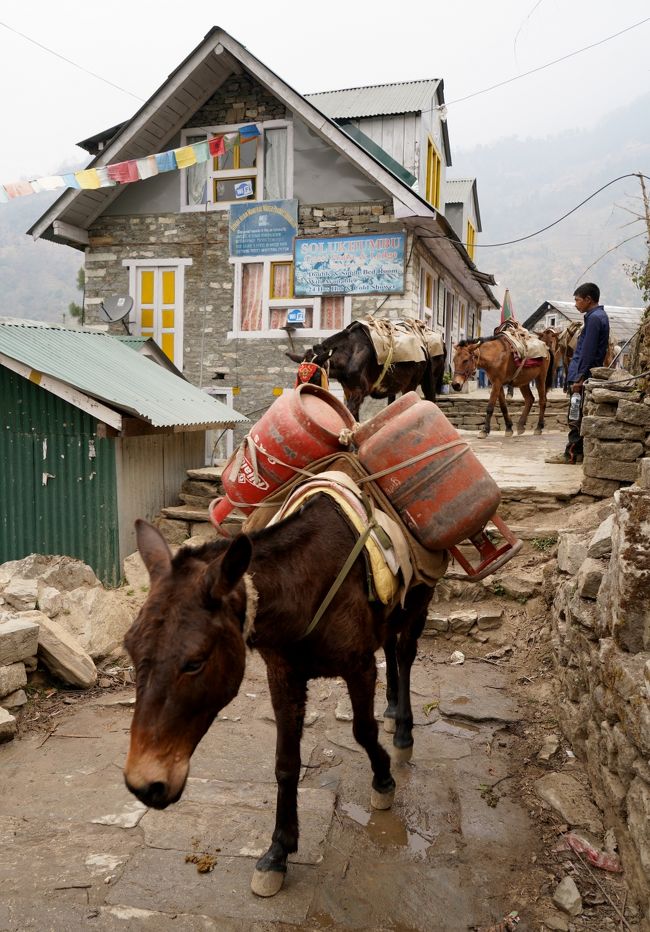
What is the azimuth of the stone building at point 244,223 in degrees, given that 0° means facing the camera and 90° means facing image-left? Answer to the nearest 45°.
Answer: approximately 0°

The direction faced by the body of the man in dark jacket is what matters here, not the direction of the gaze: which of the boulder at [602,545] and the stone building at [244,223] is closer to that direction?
the stone building

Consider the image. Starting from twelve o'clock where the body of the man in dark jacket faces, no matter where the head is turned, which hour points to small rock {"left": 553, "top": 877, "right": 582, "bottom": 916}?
The small rock is roughly at 9 o'clock from the man in dark jacket.

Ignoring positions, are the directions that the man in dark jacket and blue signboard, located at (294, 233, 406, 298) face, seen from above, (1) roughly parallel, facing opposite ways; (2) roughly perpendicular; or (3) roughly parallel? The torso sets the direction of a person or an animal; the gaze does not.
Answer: roughly perpendicular

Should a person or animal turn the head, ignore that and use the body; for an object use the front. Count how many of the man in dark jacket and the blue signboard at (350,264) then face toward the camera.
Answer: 1

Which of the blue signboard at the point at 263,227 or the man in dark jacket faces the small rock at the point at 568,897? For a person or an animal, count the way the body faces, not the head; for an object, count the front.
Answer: the blue signboard

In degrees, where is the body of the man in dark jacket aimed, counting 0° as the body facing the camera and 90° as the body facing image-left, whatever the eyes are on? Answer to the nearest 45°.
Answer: approximately 90°
